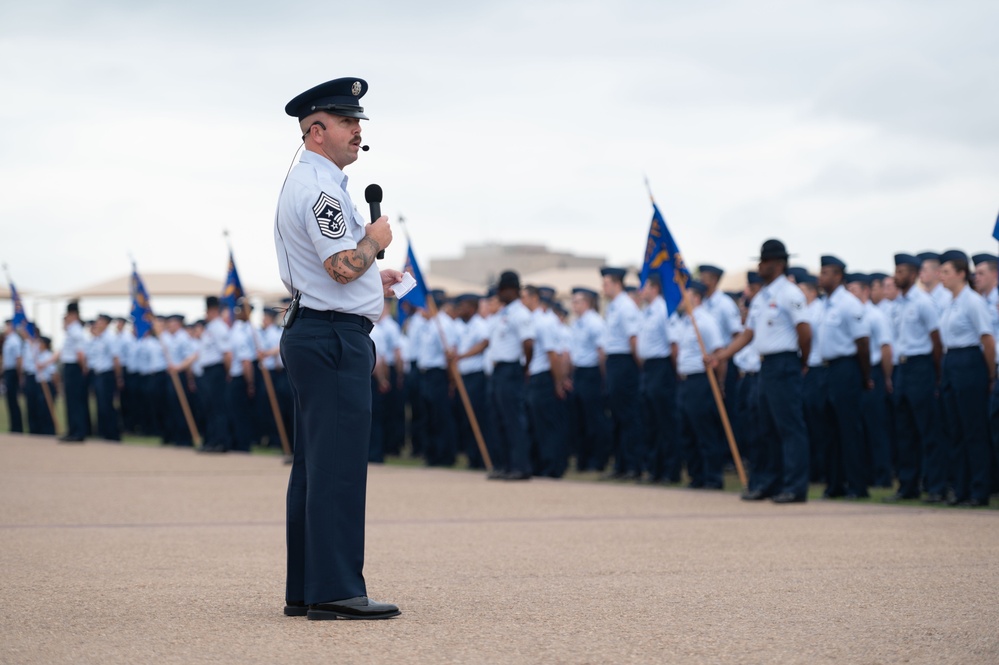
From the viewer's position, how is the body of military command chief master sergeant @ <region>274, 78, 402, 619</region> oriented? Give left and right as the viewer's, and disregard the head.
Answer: facing to the right of the viewer

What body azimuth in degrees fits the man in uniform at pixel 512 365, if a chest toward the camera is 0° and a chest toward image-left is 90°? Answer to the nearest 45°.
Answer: approximately 45°

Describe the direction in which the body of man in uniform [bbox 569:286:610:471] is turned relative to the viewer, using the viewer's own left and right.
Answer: facing the viewer and to the left of the viewer

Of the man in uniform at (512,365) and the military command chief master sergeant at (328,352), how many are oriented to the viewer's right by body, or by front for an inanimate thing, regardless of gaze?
1

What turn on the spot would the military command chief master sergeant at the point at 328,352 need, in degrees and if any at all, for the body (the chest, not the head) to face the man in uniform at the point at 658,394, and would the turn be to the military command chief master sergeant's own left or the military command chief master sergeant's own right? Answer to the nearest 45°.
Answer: approximately 90° to the military command chief master sergeant's own left

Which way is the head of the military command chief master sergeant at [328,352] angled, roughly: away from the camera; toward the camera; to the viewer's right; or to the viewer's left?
to the viewer's right

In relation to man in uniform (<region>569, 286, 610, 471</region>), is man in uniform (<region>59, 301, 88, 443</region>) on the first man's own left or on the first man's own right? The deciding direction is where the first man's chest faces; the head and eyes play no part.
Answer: on the first man's own right

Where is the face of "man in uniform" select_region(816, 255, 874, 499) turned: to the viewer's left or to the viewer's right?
to the viewer's left

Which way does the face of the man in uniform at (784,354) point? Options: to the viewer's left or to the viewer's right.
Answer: to the viewer's left

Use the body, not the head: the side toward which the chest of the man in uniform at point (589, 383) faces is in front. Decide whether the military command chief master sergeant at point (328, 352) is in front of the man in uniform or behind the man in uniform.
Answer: in front

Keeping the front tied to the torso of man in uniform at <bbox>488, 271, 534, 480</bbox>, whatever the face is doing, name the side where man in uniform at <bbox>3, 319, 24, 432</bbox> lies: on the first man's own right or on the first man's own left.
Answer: on the first man's own right
